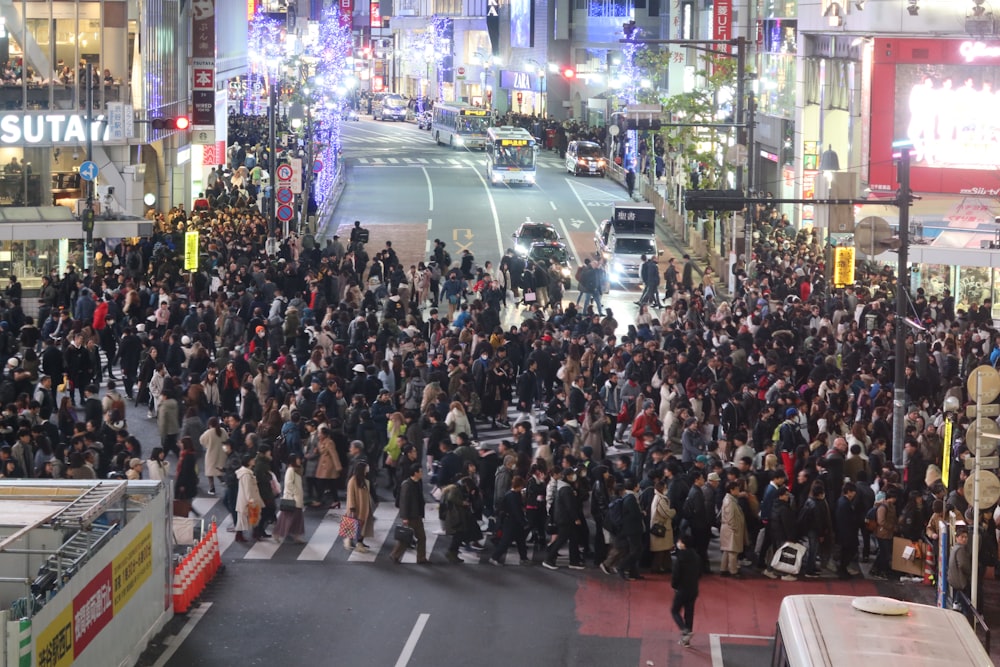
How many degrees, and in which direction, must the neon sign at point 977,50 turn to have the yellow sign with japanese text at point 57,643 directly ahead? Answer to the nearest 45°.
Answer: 0° — it already faces it

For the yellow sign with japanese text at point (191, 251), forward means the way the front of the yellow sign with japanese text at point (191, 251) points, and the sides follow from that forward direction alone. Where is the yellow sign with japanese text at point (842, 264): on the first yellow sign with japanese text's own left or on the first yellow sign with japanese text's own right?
on the first yellow sign with japanese text's own left

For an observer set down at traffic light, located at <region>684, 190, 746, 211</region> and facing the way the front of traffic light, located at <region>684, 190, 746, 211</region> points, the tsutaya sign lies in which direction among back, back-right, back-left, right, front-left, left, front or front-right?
front-left

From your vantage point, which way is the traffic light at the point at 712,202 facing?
away from the camera

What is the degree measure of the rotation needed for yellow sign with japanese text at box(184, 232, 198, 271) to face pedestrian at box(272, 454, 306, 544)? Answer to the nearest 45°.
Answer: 0° — it already faces them
